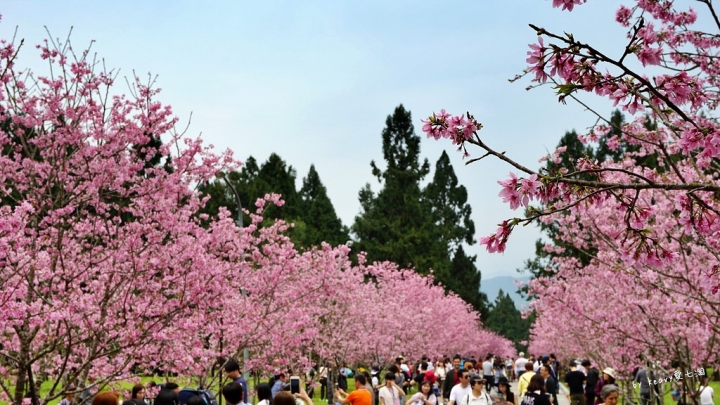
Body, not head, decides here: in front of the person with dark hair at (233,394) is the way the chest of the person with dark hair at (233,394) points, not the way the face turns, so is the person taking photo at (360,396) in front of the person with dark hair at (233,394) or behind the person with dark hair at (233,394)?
in front

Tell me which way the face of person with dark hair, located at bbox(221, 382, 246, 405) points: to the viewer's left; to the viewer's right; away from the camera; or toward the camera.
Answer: away from the camera

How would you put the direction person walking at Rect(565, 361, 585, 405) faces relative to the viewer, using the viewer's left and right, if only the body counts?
facing away from the viewer

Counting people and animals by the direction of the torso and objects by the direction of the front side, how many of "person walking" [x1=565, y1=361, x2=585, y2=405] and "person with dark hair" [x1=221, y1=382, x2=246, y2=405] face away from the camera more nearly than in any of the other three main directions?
2

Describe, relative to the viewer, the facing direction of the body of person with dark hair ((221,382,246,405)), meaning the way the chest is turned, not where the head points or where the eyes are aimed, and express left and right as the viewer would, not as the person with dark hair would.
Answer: facing away from the viewer

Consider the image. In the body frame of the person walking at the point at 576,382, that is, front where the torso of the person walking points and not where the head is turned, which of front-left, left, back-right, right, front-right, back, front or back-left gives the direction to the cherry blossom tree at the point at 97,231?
back-left

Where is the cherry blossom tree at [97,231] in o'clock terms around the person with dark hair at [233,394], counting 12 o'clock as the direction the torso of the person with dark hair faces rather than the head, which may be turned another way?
The cherry blossom tree is roughly at 11 o'clock from the person with dark hair.
